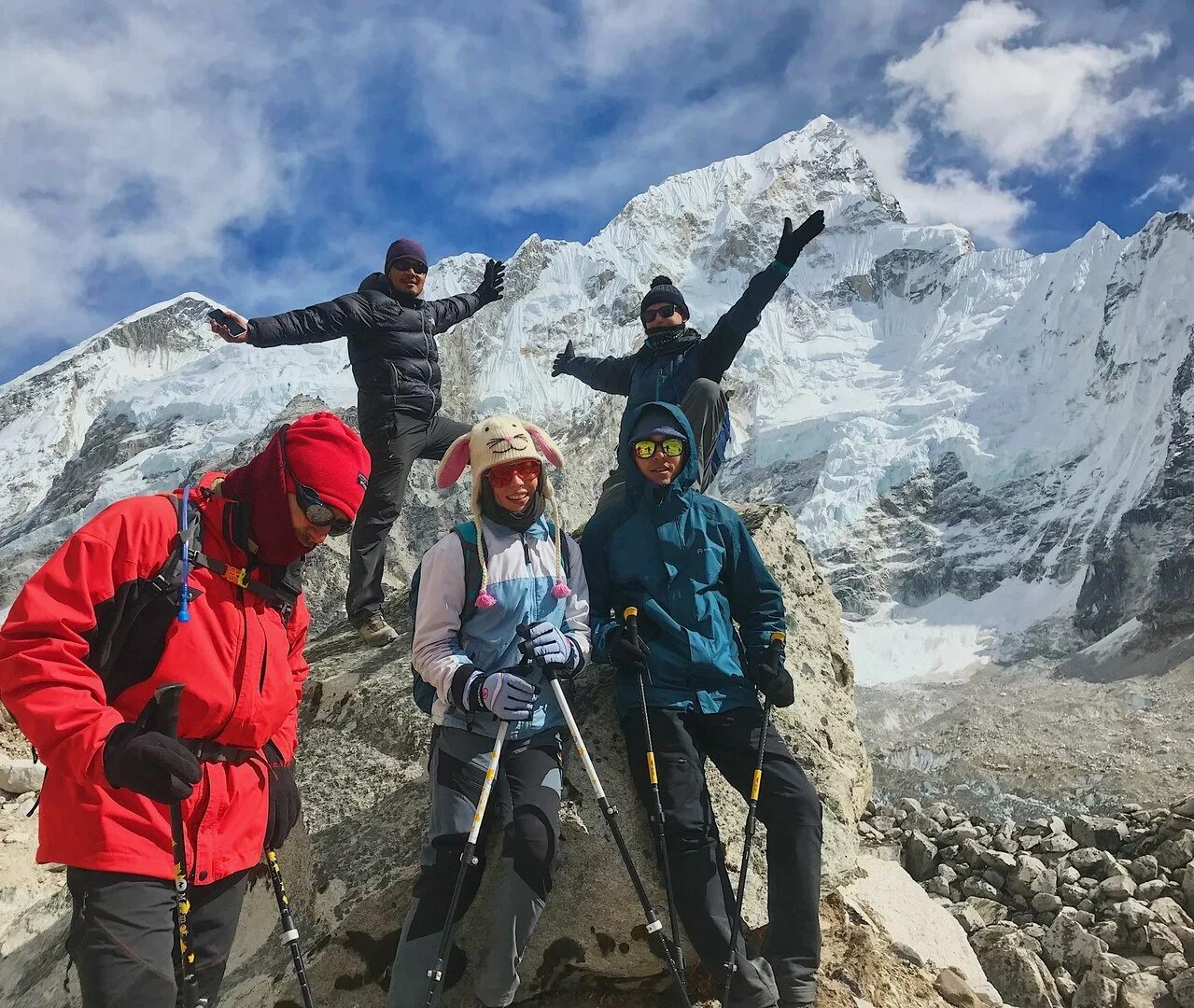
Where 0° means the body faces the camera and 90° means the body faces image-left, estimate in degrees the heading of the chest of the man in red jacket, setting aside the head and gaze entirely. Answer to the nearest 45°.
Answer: approximately 315°

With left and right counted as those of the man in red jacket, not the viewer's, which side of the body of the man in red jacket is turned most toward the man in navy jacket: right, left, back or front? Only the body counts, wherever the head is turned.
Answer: left

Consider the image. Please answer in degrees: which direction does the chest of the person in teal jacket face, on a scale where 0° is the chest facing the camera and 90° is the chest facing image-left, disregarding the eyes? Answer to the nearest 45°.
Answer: approximately 0°

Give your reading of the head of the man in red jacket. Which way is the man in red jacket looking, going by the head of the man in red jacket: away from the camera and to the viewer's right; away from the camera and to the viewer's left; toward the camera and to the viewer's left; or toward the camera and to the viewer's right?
toward the camera and to the viewer's right

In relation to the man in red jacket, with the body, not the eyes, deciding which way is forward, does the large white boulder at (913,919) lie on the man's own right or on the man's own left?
on the man's own left

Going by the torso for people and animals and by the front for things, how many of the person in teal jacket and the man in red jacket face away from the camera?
0
